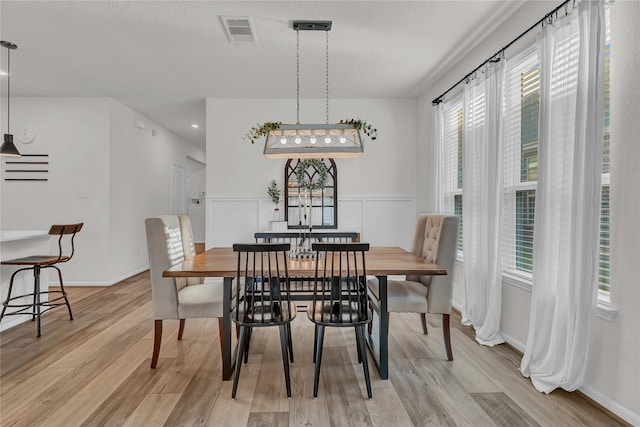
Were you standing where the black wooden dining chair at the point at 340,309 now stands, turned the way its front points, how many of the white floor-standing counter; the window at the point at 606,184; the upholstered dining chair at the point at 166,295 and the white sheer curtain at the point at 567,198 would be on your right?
2

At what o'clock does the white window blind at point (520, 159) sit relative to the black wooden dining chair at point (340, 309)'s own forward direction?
The white window blind is roughly at 2 o'clock from the black wooden dining chair.

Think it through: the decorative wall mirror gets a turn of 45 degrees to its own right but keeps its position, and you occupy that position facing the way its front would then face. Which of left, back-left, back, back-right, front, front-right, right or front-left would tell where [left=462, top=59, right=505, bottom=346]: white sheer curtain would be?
left

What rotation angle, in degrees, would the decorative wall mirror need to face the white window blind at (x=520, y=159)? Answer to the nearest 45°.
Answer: approximately 45° to its left

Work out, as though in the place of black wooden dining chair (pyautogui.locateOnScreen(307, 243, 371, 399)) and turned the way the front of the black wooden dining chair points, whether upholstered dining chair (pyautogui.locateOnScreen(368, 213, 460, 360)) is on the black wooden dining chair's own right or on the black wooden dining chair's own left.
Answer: on the black wooden dining chair's own right

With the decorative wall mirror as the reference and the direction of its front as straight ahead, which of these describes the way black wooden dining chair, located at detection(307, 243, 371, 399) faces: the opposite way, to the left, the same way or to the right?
the opposite way

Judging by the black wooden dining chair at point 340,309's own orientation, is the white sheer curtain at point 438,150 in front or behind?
in front

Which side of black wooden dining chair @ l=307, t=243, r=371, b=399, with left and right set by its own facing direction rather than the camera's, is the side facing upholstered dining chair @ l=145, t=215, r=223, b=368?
left

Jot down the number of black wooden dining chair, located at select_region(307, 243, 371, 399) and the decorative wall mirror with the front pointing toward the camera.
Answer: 1

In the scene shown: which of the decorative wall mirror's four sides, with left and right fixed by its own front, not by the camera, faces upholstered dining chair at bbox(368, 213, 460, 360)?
front

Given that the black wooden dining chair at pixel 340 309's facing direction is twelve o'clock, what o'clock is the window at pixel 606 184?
The window is roughly at 3 o'clock from the black wooden dining chair.

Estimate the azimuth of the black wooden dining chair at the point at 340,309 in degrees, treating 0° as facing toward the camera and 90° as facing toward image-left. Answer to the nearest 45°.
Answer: approximately 180°

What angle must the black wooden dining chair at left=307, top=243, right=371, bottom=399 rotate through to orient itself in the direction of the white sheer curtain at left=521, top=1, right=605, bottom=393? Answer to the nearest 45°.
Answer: approximately 90° to its right

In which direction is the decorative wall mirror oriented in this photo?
toward the camera

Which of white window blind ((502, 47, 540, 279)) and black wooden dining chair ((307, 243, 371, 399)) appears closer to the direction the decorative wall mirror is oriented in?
the black wooden dining chair

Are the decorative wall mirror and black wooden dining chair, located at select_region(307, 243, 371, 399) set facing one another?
yes

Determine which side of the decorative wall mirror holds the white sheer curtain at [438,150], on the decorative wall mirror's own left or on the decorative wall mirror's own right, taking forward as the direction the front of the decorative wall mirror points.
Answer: on the decorative wall mirror's own left
